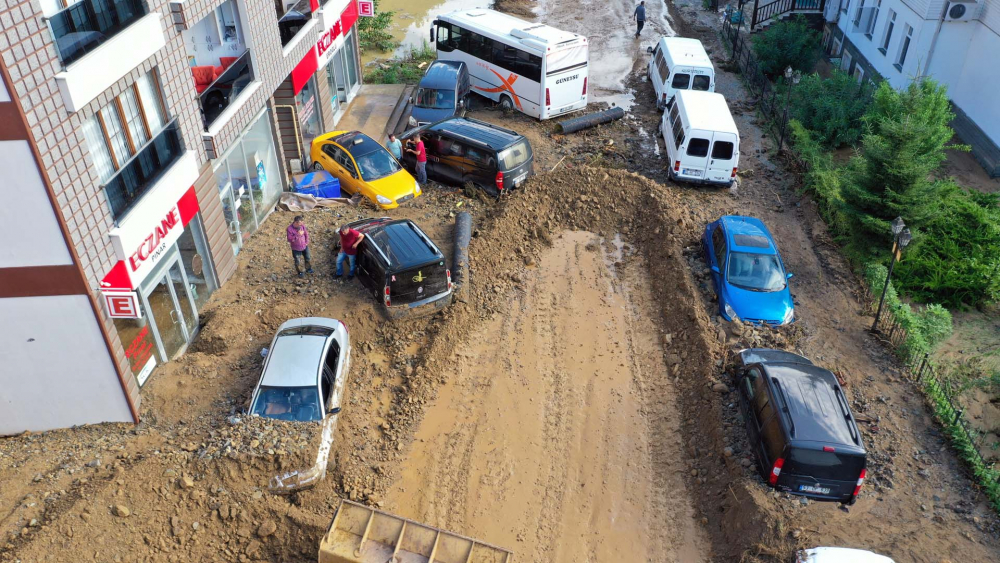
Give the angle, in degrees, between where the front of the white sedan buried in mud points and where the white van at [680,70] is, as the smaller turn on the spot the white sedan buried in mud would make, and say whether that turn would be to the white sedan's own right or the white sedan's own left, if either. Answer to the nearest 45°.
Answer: approximately 135° to the white sedan's own left

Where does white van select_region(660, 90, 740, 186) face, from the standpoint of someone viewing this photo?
facing away from the viewer

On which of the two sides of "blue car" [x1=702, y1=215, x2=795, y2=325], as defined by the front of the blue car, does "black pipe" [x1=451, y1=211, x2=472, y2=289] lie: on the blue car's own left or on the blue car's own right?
on the blue car's own right

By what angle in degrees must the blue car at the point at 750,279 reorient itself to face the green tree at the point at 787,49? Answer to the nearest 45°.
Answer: approximately 180°

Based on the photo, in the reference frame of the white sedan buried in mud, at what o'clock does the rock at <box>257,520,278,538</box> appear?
The rock is roughly at 1 o'clock from the white sedan buried in mud.

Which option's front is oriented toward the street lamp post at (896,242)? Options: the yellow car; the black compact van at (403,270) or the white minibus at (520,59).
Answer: the yellow car

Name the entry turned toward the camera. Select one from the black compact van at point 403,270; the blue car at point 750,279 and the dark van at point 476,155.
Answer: the blue car

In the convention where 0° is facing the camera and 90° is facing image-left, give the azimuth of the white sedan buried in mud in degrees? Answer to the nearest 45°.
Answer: approximately 0°

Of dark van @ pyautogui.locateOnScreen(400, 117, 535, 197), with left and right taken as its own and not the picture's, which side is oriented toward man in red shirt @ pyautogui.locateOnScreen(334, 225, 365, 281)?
left

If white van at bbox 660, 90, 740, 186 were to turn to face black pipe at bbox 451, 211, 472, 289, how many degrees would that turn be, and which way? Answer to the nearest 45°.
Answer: approximately 135° to its left

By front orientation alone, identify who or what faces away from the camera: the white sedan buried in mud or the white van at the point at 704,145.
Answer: the white van

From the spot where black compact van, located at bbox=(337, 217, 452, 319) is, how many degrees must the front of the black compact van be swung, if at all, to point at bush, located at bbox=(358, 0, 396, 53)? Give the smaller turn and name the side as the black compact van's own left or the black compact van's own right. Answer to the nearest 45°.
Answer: approximately 45° to the black compact van's own right

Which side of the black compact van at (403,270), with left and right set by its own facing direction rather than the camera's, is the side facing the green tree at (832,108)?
right

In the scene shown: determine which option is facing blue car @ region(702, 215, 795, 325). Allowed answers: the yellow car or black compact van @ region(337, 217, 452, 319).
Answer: the yellow car

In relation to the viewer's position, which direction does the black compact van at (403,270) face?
facing away from the viewer and to the left of the viewer

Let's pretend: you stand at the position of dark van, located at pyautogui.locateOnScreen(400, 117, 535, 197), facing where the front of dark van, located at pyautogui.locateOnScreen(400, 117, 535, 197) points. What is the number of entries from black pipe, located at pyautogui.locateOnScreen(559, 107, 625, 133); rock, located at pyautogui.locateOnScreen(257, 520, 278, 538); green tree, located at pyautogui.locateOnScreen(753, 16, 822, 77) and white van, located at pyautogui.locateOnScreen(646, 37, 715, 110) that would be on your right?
3

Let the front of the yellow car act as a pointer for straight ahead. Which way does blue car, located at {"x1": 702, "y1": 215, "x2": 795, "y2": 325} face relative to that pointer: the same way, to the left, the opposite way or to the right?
to the right

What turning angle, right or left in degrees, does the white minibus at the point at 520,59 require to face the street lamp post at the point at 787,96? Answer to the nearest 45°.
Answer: approximately 135° to its right
